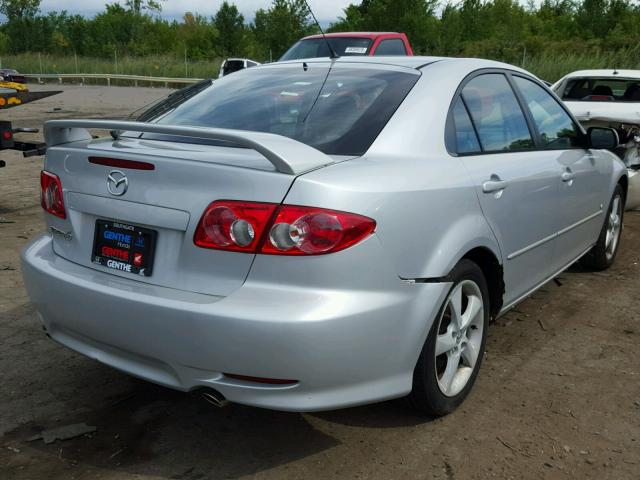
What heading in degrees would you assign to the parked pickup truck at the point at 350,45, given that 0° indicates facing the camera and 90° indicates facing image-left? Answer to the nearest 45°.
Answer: approximately 45°

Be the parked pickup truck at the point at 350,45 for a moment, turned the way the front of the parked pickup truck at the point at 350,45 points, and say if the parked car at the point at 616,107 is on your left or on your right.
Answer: on your left

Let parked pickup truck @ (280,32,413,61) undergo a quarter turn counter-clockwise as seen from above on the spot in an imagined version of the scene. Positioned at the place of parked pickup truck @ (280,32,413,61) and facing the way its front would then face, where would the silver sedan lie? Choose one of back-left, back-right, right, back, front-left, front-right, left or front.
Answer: front-right

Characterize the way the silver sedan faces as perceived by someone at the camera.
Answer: facing away from the viewer and to the right of the viewer

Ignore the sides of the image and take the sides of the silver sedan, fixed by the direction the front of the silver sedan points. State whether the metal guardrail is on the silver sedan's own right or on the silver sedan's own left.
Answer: on the silver sedan's own left

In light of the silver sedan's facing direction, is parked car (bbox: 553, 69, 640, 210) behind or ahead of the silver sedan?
ahead

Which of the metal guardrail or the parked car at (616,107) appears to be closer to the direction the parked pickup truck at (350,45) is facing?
the parked car
